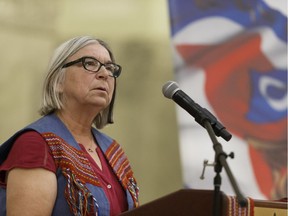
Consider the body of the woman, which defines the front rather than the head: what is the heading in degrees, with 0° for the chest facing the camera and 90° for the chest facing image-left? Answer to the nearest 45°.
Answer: approximately 315°

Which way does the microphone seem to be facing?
to the viewer's left

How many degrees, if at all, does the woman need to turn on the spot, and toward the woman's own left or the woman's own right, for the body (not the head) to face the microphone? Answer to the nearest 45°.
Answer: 0° — they already face it

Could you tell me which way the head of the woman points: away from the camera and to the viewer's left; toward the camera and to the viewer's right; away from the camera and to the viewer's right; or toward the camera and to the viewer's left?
toward the camera and to the viewer's right

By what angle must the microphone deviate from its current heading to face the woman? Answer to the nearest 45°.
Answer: approximately 45° to its right

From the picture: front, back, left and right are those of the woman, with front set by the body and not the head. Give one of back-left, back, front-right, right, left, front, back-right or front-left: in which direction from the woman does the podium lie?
front
